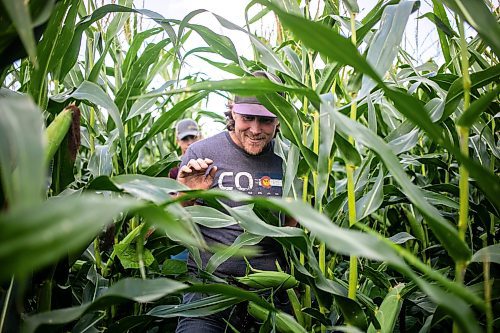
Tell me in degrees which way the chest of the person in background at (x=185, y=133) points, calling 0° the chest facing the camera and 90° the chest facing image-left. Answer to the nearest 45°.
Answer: approximately 315°

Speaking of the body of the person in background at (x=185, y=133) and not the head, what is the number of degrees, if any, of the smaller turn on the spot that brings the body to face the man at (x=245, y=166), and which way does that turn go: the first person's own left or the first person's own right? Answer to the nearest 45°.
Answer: approximately 45° to the first person's own right

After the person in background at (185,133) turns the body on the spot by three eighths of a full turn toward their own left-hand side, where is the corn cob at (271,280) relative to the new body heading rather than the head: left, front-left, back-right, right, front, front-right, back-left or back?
back

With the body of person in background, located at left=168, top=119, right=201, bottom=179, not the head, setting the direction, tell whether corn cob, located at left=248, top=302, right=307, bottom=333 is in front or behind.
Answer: in front
